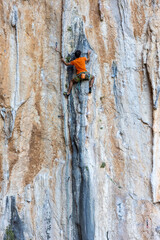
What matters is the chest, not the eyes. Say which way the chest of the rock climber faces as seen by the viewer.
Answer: away from the camera
